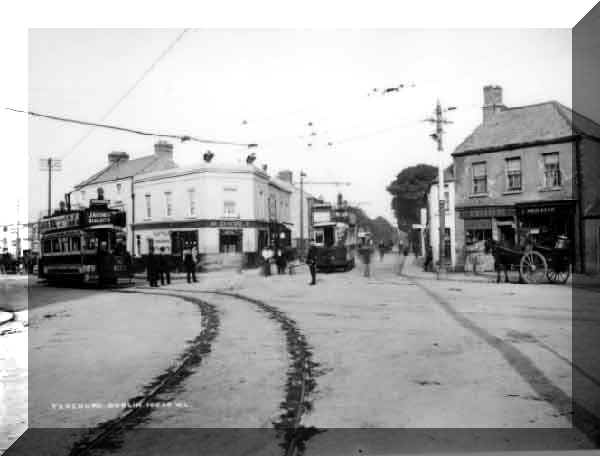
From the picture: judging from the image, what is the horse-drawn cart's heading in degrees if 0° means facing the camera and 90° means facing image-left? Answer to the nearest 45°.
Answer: approximately 90°

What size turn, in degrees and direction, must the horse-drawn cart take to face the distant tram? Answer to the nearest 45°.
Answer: approximately 45° to its right

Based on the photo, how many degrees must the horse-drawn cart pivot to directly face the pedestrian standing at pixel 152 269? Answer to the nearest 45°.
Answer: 0° — it already faces them

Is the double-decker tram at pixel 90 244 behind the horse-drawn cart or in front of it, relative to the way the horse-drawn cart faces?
in front
